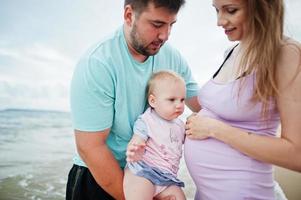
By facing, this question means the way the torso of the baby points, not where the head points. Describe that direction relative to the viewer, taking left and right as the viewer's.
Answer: facing the viewer and to the right of the viewer

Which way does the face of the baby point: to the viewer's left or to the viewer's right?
to the viewer's right

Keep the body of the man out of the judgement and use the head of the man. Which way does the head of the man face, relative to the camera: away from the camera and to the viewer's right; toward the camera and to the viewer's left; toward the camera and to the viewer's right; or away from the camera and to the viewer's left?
toward the camera and to the viewer's right

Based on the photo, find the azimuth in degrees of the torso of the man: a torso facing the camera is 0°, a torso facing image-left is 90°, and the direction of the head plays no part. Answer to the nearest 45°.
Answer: approximately 315°
